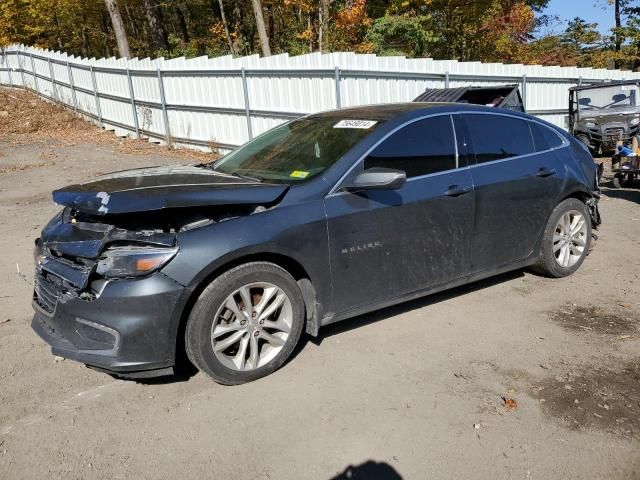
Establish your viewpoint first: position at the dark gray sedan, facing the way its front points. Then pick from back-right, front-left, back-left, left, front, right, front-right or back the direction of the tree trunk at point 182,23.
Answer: back-right

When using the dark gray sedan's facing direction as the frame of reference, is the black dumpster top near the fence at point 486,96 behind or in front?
behind

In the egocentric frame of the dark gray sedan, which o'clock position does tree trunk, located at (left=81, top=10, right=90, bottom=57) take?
The tree trunk is roughly at 4 o'clock from the dark gray sedan.

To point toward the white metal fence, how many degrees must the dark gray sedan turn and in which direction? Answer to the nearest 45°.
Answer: approximately 135° to its right

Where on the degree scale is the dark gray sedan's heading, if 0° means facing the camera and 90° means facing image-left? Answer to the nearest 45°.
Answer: approximately 45°

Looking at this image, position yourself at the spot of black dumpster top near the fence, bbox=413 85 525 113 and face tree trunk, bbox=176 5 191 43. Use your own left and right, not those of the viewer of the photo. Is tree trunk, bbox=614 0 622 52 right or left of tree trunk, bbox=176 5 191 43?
right

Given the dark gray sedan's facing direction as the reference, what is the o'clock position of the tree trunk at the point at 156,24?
The tree trunk is roughly at 4 o'clock from the dark gray sedan.

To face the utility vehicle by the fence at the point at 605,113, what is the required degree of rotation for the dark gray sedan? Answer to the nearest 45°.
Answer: approximately 180°
